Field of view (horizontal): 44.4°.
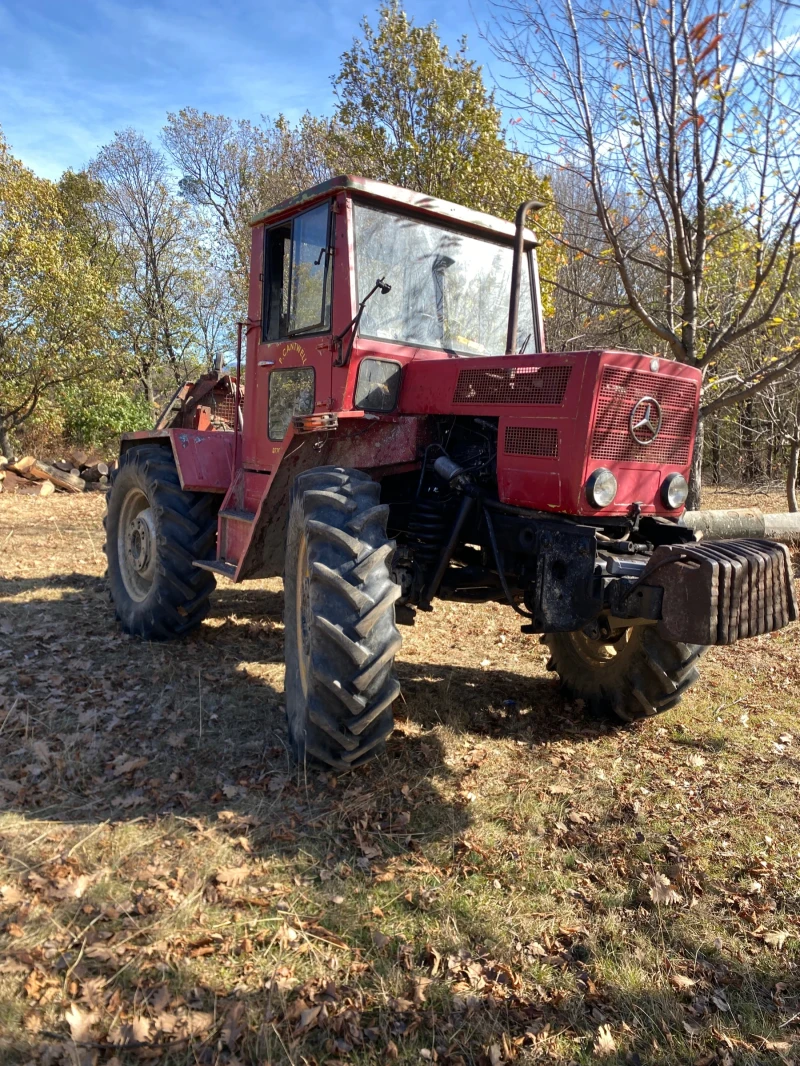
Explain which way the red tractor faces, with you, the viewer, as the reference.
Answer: facing the viewer and to the right of the viewer

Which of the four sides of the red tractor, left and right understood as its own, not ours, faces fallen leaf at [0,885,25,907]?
right

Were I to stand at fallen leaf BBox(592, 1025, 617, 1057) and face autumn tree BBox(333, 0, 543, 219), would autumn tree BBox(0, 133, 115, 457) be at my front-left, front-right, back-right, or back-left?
front-left

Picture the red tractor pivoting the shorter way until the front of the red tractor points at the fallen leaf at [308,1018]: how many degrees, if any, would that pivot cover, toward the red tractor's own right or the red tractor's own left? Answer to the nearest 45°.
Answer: approximately 45° to the red tractor's own right

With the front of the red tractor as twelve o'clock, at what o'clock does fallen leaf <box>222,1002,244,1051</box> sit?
The fallen leaf is roughly at 2 o'clock from the red tractor.

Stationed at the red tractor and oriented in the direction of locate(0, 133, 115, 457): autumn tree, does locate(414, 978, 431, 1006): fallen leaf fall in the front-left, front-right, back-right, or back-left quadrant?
back-left

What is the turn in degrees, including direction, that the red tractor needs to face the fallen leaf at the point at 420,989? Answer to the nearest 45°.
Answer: approximately 45° to its right

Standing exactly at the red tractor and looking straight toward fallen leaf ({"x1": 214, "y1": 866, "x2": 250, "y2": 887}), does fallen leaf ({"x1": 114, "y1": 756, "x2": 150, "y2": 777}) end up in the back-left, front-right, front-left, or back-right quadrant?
front-right

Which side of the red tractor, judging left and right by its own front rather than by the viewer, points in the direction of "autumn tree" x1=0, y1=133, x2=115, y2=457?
back

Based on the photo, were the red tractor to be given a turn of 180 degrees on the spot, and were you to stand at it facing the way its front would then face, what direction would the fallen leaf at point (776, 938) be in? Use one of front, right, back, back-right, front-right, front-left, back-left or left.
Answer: back

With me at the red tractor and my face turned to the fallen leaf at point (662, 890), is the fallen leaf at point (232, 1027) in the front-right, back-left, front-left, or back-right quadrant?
front-right

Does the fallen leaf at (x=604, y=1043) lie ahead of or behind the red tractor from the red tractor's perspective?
ahead
